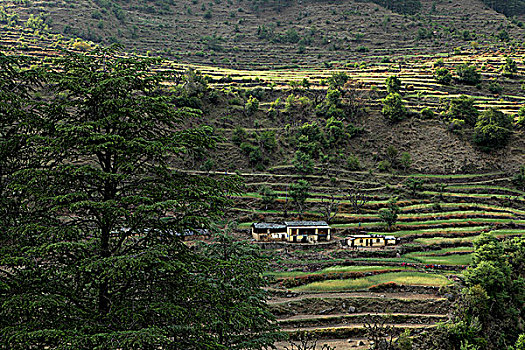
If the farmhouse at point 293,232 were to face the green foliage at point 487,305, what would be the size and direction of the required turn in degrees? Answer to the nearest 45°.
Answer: approximately 45° to its left

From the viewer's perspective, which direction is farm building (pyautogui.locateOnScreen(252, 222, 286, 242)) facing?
toward the camera

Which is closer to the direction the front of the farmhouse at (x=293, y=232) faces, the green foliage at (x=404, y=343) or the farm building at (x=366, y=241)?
the green foliage

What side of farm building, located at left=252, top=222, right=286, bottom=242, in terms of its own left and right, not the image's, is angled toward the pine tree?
front

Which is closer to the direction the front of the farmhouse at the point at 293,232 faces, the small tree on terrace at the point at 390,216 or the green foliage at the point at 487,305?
the green foliage

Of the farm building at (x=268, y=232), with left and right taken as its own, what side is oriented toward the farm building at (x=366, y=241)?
left

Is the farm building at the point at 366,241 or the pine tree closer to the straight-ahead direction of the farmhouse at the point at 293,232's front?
the pine tree

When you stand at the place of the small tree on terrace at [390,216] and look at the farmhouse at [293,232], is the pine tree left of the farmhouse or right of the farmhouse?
left

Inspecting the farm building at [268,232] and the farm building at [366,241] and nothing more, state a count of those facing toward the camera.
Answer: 2

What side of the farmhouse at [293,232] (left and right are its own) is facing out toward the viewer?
front

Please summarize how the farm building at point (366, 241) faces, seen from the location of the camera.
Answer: facing the viewer

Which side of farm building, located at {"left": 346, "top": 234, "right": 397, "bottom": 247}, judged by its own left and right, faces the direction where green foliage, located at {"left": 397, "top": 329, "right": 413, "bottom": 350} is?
front
